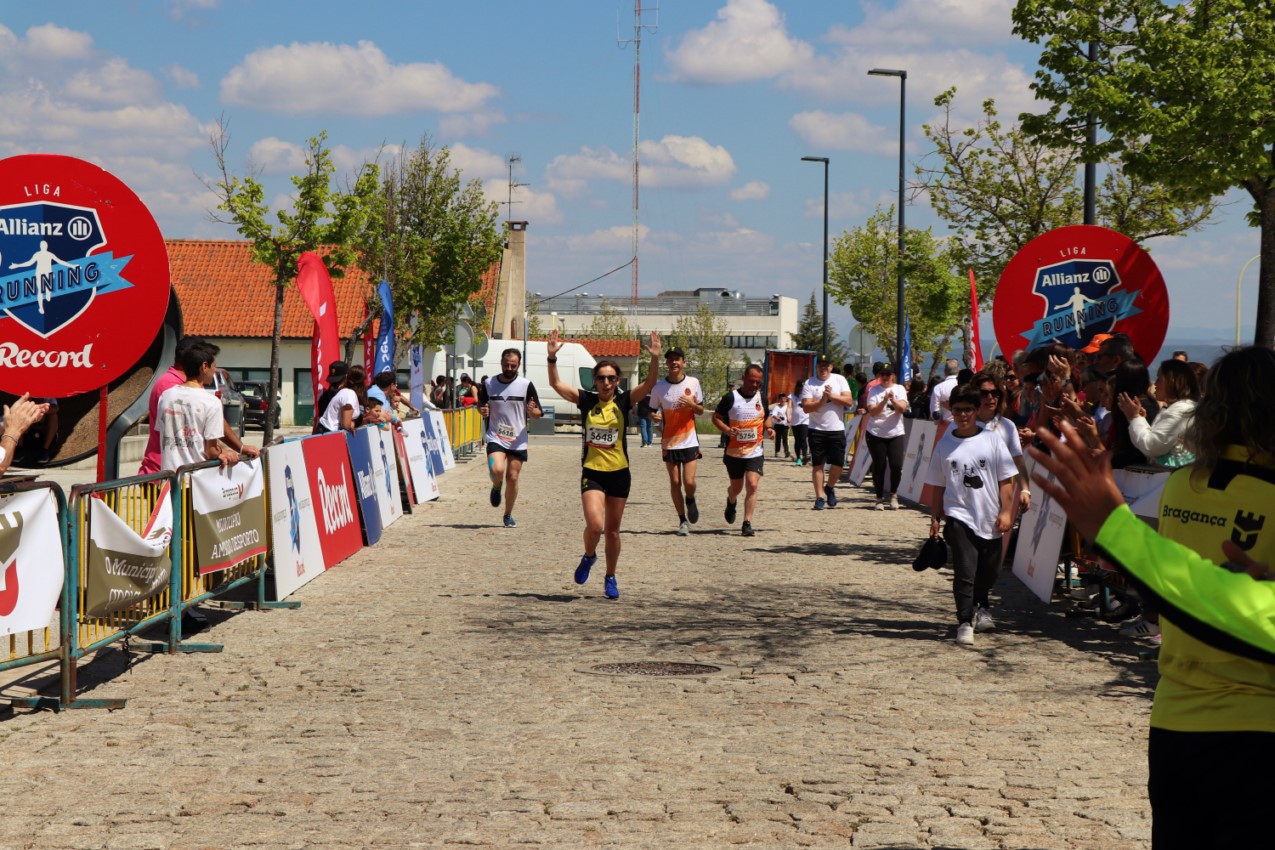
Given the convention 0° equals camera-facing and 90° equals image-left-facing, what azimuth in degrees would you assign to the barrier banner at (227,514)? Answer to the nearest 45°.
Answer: approximately 315°

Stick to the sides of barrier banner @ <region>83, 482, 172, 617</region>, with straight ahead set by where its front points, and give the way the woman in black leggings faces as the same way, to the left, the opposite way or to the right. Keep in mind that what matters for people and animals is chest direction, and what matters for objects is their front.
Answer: to the right

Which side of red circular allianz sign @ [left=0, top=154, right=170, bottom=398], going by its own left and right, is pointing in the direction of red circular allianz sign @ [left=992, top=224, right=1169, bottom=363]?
left

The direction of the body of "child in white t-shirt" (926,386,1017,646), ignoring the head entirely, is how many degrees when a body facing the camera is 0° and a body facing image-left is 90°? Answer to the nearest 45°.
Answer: approximately 0°

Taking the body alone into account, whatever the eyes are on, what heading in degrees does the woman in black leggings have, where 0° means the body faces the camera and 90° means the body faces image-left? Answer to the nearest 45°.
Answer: approximately 0°

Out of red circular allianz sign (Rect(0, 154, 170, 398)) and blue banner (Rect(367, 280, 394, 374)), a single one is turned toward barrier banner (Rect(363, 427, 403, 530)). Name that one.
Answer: the blue banner

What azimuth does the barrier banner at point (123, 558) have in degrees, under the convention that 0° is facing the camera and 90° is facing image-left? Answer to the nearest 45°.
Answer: approximately 315°

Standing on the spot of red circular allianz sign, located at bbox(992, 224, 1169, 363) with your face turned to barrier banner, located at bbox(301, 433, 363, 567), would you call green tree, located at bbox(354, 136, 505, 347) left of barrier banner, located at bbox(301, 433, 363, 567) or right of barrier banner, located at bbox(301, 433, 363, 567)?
right

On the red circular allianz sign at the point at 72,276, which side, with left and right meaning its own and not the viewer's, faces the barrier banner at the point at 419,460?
back

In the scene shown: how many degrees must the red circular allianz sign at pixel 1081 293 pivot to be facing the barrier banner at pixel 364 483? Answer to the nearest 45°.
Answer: approximately 90° to its right

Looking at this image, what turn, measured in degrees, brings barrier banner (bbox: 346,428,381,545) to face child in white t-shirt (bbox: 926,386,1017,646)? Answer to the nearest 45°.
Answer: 0° — it already faces them
